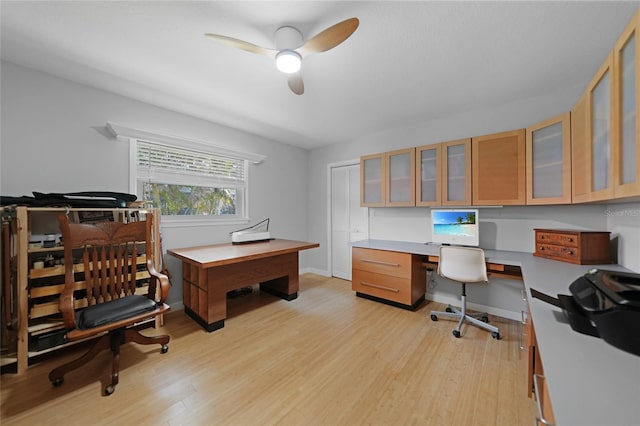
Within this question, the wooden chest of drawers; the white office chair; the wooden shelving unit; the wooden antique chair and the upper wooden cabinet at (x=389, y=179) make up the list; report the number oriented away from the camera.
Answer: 1

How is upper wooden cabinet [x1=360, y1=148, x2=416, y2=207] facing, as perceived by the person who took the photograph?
facing the viewer and to the left of the viewer

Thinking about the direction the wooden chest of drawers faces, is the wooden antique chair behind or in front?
in front

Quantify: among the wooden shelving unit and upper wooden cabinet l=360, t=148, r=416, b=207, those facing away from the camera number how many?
0

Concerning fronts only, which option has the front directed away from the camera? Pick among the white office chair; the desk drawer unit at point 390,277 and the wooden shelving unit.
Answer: the white office chair

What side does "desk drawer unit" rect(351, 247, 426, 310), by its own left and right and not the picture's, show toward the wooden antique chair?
front

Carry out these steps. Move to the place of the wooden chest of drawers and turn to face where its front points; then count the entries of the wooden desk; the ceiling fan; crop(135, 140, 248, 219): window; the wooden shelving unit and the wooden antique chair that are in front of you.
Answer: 5

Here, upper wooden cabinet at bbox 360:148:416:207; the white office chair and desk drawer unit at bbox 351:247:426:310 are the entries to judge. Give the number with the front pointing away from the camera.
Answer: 1

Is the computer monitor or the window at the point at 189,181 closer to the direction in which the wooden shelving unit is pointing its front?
the computer monitor

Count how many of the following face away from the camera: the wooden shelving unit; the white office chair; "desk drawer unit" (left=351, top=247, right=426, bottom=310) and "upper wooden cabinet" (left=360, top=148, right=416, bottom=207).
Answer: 1

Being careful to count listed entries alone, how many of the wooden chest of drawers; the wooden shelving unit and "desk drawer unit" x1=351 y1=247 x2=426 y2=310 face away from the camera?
0

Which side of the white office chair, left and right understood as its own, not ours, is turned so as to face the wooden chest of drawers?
right

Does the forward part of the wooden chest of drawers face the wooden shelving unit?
yes

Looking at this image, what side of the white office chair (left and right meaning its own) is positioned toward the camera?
back

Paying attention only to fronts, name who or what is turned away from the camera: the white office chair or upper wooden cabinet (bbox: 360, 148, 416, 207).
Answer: the white office chair
